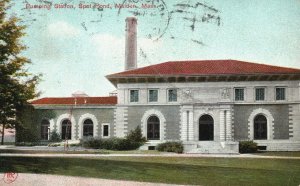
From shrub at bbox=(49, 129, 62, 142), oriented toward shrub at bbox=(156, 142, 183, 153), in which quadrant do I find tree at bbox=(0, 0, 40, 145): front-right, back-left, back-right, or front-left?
back-right

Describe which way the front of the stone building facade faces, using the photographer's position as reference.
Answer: facing the viewer

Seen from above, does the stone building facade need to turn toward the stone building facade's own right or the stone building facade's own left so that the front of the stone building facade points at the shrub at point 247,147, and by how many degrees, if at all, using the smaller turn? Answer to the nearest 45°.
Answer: approximately 45° to the stone building facade's own left

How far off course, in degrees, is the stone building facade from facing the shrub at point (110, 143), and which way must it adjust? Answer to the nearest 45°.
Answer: approximately 45° to its right

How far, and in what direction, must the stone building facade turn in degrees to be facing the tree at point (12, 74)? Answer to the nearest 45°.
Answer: approximately 45° to its right
